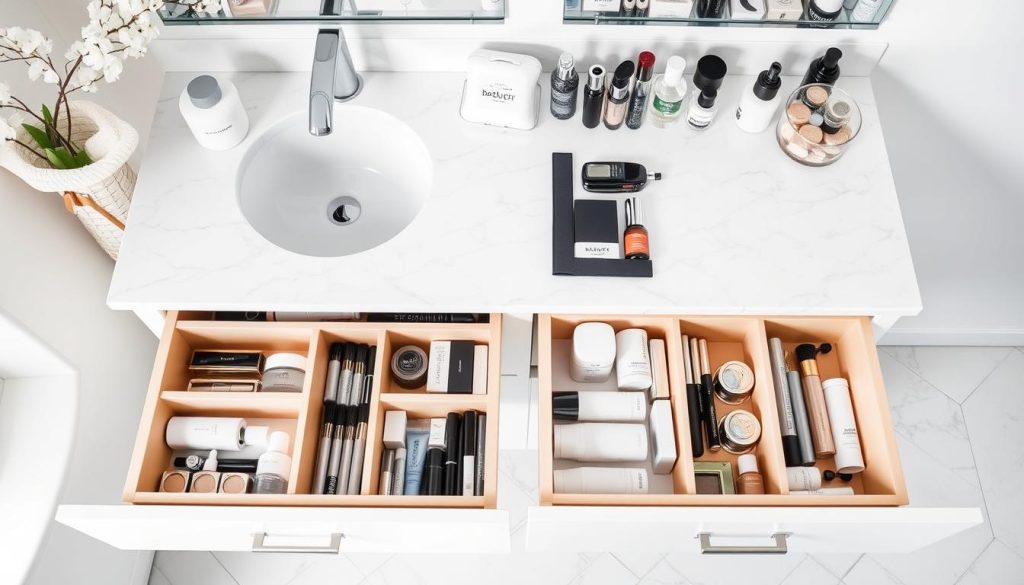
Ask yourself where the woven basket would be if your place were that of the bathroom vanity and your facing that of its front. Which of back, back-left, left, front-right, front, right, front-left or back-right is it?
right

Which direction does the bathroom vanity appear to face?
toward the camera
